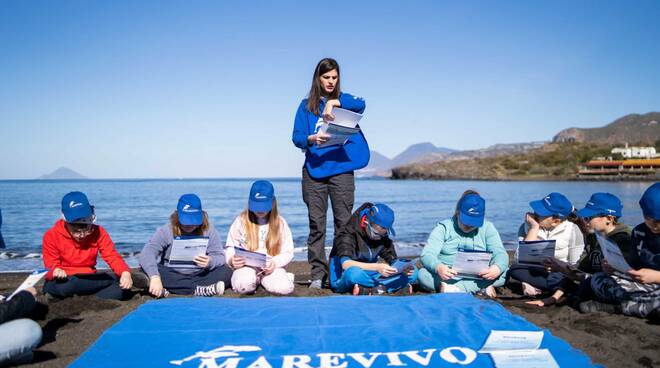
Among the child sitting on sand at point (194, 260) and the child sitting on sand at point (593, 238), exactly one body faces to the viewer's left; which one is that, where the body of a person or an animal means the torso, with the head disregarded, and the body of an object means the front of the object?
the child sitting on sand at point (593, 238)

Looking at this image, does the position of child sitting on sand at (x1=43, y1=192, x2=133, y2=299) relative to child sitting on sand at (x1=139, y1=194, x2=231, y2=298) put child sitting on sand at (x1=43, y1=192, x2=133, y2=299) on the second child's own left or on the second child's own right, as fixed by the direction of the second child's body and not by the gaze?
on the second child's own right

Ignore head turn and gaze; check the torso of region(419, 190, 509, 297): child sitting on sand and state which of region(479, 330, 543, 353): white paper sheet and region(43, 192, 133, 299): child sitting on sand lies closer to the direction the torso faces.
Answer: the white paper sheet

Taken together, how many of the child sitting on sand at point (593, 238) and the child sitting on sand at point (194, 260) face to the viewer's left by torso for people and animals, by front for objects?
1

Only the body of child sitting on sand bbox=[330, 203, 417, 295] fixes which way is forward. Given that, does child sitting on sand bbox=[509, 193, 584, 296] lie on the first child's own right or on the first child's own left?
on the first child's own left
